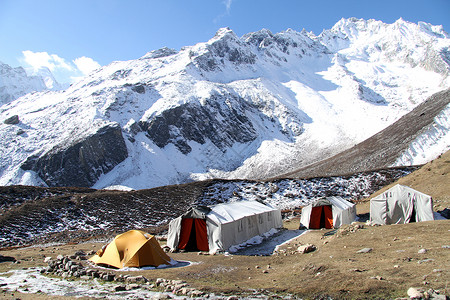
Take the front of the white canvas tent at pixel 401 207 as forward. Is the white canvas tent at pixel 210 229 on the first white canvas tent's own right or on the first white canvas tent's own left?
on the first white canvas tent's own right

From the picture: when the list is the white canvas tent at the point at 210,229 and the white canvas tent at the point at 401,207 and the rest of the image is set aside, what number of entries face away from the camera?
0

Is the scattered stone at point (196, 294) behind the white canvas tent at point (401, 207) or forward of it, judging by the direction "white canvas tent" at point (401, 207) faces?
forward

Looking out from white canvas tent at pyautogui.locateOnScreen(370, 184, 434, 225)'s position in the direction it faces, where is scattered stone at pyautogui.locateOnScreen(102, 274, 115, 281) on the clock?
The scattered stone is roughly at 1 o'clock from the white canvas tent.

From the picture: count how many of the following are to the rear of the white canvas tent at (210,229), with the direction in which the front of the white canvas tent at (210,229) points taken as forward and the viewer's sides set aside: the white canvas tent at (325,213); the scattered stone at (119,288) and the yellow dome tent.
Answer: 1

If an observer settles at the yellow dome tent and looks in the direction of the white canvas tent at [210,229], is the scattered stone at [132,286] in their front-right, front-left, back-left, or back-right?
back-right

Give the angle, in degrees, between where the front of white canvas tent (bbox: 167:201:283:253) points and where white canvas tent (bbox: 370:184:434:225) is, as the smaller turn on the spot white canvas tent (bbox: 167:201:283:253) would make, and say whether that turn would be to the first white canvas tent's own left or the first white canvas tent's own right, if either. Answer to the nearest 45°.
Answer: approximately 135° to the first white canvas tent's own left

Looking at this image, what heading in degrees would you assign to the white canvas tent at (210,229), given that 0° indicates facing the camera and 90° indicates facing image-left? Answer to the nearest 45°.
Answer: approximately 45°

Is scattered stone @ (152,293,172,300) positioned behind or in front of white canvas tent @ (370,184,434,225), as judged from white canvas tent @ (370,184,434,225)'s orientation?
in front

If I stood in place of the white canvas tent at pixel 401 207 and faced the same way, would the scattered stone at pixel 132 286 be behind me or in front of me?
in front

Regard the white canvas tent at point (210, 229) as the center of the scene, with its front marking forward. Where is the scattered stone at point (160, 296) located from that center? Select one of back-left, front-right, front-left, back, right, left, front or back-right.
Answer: front-left

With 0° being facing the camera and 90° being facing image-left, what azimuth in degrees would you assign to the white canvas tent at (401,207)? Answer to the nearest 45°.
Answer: approximately 0°
